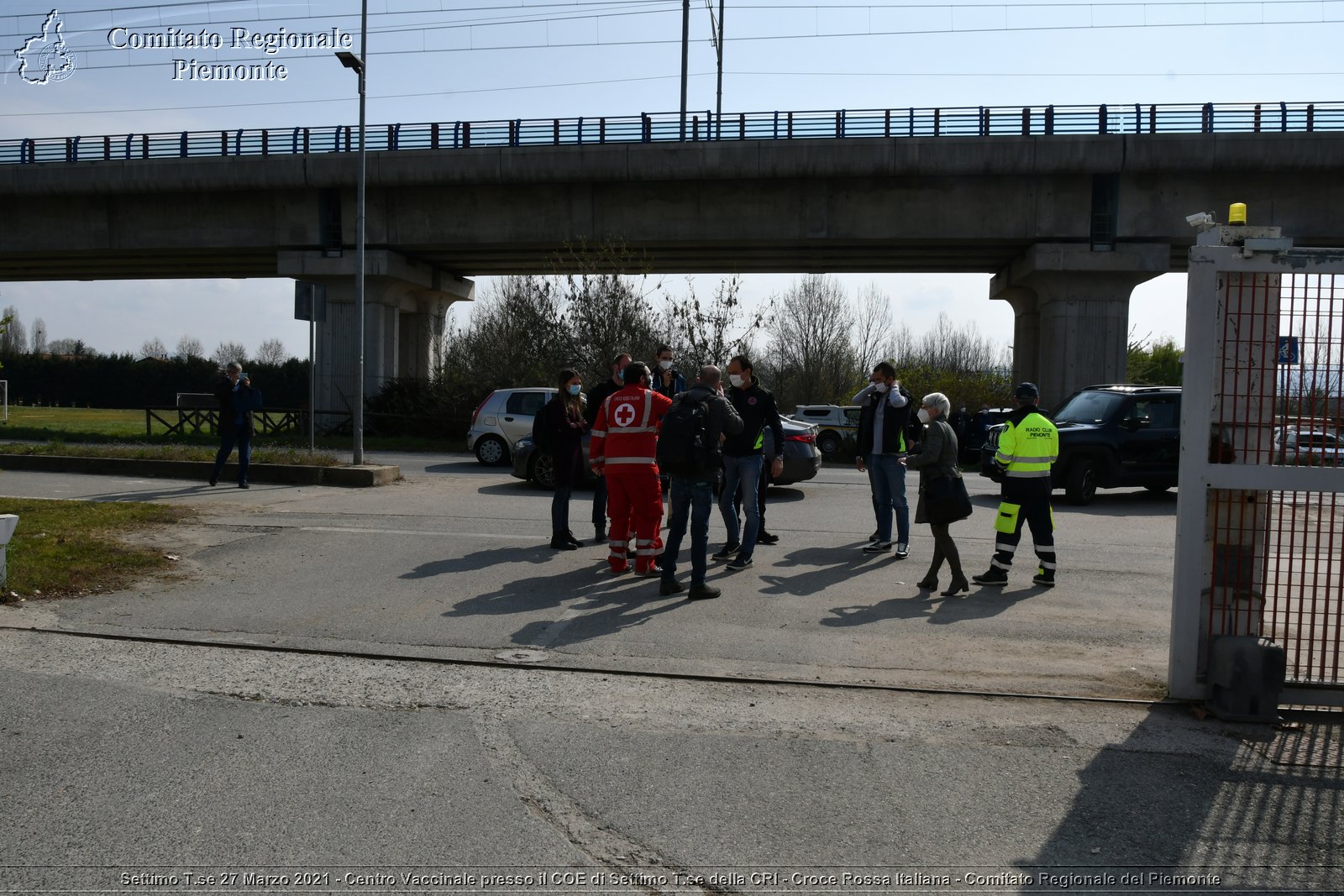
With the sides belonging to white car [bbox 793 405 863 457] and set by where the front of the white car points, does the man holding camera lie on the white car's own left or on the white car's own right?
on the white car's own right

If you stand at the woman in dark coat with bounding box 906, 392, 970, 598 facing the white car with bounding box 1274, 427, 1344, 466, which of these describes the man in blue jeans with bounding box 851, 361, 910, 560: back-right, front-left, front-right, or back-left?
front-left

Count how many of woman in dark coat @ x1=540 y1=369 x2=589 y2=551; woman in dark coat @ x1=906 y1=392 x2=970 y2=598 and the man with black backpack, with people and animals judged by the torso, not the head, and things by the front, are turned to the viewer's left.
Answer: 1

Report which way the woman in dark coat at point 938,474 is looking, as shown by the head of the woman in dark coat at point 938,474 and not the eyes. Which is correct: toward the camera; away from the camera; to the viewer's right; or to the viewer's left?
to the viewer's left

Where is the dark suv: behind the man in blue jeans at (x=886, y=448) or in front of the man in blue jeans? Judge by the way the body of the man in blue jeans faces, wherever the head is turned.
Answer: behind

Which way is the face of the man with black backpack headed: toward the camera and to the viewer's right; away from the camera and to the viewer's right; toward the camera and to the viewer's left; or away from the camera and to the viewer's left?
away from the camera and to the viewer's right

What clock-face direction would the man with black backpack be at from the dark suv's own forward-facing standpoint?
The man with black backpack is roughly at 11 o'clock from the dark suv.

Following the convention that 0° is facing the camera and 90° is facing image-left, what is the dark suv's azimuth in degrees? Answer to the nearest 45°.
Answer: approximately 45°

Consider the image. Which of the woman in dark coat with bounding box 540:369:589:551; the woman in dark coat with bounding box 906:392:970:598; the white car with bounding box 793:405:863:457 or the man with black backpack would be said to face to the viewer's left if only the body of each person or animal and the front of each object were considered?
the woman in dark coat with bounding box 906:392:970:598

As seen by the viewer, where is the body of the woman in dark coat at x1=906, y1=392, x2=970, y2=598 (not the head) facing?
to the viewer's left

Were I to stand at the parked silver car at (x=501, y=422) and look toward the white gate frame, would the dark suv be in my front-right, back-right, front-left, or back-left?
front-left
